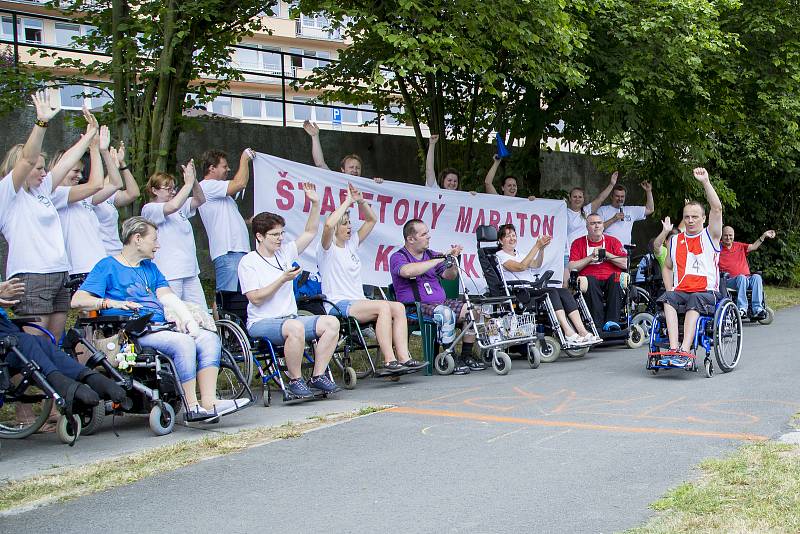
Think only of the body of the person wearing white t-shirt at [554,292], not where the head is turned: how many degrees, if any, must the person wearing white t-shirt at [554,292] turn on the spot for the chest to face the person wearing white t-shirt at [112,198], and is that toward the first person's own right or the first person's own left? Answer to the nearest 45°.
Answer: approximately 90° to the first person's own right

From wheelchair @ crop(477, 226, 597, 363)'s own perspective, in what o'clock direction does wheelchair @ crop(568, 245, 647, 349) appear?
wheelchair @ crop(568, 245, 647, 349) is roughly at 9 o'clock from wheelchair @ crop(477, 226, 597, 363).

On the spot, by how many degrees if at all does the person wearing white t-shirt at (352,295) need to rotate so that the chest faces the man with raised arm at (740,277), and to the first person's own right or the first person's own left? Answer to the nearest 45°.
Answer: approximately 90° to the first person's own left

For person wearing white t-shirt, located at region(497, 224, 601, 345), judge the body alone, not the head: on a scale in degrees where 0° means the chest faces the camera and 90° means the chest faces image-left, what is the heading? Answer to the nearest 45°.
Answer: approximately 315°

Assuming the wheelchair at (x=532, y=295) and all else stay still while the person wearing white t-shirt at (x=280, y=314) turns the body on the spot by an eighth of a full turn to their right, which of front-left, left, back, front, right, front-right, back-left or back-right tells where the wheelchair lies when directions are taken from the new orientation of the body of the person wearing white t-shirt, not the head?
back-left

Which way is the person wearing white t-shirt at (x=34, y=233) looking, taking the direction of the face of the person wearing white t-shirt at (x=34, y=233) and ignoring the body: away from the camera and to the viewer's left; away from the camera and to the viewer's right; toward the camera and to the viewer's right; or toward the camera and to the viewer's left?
toward the camera and to the viewer's right

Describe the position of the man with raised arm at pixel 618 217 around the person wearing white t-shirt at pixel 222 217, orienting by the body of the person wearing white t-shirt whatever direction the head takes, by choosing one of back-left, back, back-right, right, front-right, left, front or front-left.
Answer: front-left

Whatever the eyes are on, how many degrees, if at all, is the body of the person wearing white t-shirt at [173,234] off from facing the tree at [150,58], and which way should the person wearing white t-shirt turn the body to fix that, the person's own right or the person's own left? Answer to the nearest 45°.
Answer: approximately 135° to the person's own left

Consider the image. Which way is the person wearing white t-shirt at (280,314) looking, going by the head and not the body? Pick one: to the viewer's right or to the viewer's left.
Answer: to the viewer's right

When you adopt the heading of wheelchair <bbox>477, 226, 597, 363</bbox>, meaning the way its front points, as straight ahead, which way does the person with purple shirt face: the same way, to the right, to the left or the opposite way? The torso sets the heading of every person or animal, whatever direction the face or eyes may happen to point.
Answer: the same way

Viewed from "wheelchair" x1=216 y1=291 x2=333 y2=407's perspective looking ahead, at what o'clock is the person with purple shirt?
The person with purple shirt is roughly at 9 o'clock from the wheelchair.

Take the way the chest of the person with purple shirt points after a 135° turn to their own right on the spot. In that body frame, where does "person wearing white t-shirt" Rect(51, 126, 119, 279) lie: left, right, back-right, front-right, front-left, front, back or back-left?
front-left

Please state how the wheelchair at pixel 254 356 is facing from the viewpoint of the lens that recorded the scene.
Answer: facing the viewer and to the right of the viewer

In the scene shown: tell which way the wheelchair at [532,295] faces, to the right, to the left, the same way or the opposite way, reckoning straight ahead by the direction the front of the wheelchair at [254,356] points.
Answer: the same way

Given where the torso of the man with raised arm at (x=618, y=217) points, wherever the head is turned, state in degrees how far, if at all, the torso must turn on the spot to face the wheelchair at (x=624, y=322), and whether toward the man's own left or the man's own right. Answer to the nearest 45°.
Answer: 0° — they already face it

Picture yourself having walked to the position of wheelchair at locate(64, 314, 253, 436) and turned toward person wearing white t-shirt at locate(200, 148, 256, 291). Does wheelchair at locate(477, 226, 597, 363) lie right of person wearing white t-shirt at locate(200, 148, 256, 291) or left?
right

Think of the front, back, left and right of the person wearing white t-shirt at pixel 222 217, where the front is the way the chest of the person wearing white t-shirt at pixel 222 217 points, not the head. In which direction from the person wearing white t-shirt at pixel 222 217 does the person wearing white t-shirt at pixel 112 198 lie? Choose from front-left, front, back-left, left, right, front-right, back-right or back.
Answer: back-right

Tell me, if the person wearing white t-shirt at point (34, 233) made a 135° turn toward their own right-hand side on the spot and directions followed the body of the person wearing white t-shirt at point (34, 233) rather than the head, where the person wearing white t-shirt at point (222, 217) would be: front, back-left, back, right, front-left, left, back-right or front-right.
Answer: back-right

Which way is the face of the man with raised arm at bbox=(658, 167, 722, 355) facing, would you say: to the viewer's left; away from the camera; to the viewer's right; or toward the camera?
toward the camera
